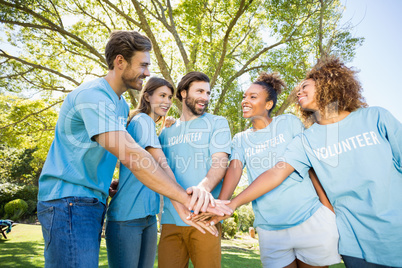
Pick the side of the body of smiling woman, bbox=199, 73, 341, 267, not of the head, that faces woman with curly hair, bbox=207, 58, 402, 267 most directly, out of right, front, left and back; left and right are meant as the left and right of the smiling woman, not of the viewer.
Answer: left

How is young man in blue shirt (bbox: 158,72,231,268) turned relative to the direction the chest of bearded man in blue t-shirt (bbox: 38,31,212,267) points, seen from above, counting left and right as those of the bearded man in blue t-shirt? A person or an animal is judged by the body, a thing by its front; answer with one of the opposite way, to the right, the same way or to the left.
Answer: to the right

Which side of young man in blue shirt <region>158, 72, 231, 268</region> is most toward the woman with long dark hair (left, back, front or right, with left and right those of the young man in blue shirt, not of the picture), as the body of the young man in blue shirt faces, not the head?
right

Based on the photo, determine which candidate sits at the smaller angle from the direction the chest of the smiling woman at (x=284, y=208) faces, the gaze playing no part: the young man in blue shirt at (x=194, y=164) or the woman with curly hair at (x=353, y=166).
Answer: the young man in blue shirt

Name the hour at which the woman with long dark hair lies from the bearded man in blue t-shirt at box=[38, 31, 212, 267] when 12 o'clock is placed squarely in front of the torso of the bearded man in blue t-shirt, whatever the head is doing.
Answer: The woman with long dark hair is roughly at 10 o'clock from the bearded man in blue t-shirt.

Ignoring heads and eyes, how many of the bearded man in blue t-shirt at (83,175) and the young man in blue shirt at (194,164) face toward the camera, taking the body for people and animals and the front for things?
1

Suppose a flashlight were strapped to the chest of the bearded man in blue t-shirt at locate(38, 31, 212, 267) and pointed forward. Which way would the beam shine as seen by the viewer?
to the viewer's right

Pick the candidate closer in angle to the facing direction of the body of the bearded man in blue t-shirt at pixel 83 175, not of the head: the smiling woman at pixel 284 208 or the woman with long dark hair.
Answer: the smiling woman

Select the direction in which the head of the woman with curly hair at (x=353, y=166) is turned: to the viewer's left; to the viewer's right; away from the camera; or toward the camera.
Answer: to the viewer's left

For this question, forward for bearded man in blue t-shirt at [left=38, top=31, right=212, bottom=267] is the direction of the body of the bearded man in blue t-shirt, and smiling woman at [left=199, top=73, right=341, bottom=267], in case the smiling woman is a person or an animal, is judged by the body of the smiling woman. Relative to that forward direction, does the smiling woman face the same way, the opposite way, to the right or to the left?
the opposite way

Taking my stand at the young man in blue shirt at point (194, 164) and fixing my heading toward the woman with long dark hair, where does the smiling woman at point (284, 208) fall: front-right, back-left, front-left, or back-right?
back-left

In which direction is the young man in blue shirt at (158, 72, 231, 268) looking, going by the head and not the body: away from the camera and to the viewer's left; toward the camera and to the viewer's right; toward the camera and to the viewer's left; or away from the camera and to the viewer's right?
toward the camera and to the viewer's right

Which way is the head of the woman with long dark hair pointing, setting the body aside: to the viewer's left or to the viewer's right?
to the viewer's right

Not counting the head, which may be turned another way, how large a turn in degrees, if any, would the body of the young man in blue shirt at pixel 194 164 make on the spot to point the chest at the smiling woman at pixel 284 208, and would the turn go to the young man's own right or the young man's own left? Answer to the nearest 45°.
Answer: approximately 90° to the young man's own left

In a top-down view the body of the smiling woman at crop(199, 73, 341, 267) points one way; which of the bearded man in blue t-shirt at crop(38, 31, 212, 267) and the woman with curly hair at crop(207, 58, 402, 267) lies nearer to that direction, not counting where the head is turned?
the bearded man in blue t-shirt

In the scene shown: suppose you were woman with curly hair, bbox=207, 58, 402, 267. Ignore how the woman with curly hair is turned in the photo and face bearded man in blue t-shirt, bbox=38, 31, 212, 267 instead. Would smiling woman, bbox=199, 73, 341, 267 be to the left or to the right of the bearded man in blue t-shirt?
right
